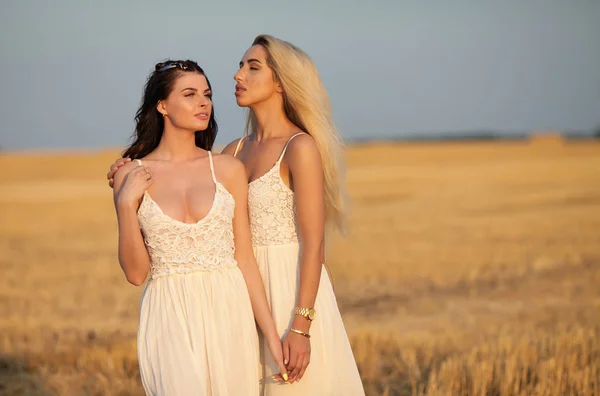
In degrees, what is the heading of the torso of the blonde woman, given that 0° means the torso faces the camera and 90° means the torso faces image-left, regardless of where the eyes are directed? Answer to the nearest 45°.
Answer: approximately 45°
